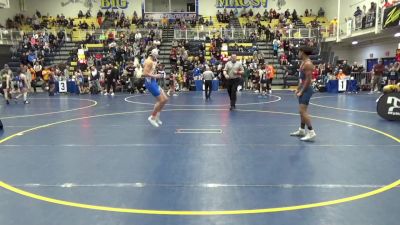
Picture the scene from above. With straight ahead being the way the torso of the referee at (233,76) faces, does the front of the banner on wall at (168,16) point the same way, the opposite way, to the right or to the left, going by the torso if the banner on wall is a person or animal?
the same way

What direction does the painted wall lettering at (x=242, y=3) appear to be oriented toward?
toward the camera

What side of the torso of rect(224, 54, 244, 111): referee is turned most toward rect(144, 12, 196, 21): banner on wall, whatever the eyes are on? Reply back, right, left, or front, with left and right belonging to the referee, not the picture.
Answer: back

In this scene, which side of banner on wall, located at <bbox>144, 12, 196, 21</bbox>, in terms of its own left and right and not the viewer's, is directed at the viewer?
front

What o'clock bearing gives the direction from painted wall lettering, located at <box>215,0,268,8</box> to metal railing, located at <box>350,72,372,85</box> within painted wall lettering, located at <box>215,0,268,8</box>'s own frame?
The metal railing is roughly at 11 o'clock from the painted wall lettering.

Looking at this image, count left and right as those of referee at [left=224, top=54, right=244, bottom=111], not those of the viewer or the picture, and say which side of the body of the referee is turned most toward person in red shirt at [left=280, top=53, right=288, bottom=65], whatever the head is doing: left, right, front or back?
back

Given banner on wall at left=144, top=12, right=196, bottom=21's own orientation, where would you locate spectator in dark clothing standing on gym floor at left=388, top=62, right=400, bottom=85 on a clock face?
The spectator in dark clothing standing on gym floor is roughly at 11 o'clock from the banner on wall.

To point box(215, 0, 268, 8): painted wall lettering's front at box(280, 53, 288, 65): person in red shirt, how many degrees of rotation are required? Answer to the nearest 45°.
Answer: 0° — it already faces them

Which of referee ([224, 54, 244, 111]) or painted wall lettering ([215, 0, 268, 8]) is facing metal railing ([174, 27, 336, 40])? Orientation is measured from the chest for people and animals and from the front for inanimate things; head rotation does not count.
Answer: the painted wall lettering

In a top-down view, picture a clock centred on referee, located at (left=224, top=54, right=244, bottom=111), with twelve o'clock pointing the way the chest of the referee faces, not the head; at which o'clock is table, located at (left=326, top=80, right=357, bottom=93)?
The table is roughly at 7 o'clock from the referee.

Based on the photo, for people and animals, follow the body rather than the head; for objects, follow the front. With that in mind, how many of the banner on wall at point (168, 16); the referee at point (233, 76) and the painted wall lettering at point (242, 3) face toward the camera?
3

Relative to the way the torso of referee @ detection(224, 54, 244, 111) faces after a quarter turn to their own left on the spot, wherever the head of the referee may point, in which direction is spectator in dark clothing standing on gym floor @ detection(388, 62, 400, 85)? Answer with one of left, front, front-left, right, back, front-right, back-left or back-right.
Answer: front-left

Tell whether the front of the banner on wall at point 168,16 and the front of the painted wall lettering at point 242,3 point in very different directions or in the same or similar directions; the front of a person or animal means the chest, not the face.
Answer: same or similar directions

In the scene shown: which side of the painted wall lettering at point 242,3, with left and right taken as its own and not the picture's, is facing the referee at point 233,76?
front

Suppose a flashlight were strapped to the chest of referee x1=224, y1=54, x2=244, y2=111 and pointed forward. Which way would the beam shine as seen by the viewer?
toward the camera

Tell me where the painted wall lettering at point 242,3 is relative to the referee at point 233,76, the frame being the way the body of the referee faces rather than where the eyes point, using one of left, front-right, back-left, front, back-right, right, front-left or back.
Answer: back
